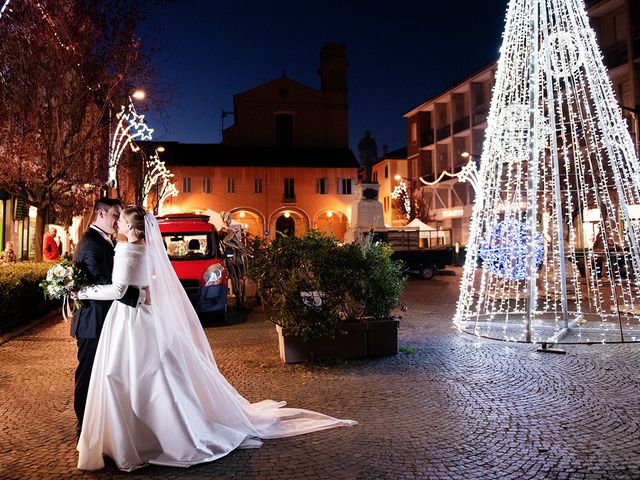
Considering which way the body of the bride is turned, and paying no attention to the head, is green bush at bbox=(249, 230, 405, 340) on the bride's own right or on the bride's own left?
on the bride's own right

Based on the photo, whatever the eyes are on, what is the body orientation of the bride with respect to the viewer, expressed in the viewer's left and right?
facing away from the viewer and to the left of the viewer

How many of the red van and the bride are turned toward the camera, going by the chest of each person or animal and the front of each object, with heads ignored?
1

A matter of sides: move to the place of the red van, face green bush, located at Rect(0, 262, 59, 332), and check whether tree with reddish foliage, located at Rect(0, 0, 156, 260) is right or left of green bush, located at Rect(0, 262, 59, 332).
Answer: right

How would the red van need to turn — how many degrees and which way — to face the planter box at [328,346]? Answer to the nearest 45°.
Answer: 0° — it already faces it

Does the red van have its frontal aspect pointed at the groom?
yes

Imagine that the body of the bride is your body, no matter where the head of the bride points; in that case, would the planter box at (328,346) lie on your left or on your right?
on your right

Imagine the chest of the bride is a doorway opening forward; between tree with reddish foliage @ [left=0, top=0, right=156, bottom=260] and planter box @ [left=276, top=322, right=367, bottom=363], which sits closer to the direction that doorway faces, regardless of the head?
the tree with reddish foliage

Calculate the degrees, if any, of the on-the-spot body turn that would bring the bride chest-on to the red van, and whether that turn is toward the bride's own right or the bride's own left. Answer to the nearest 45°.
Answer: approximately 45° to the bride's own right

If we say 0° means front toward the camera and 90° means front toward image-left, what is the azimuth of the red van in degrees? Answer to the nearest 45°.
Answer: approximately 0°
